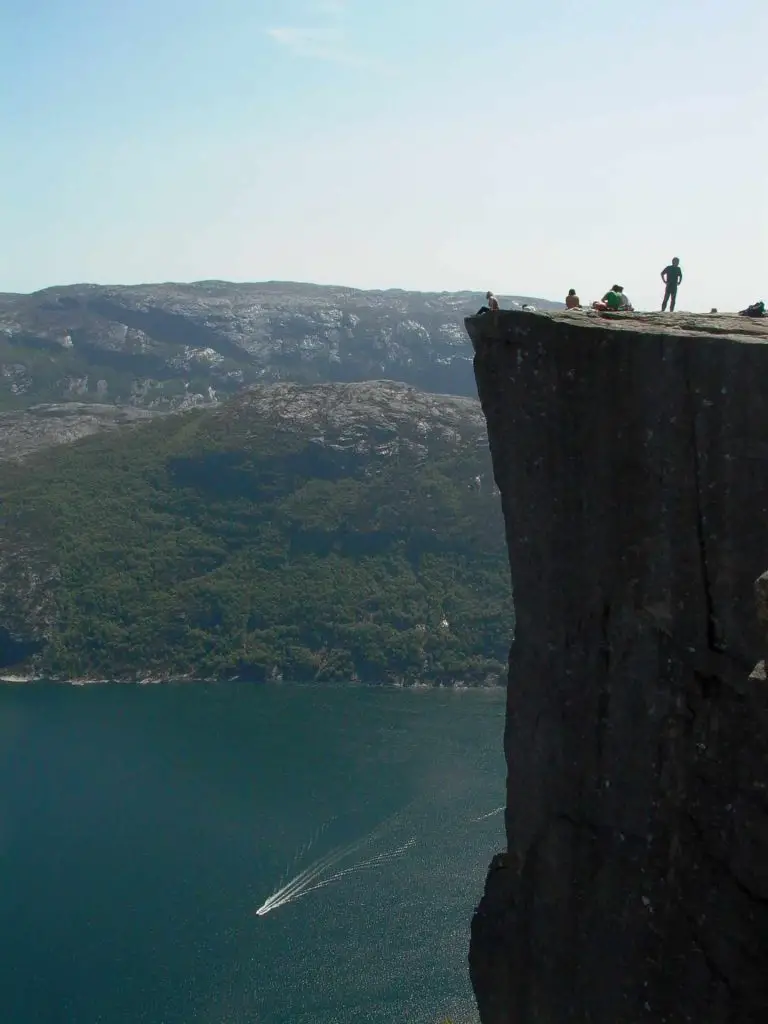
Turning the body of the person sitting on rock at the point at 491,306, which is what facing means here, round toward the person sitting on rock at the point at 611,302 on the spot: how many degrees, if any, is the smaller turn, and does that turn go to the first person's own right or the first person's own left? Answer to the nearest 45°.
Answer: approximately 135° to the first person's own right

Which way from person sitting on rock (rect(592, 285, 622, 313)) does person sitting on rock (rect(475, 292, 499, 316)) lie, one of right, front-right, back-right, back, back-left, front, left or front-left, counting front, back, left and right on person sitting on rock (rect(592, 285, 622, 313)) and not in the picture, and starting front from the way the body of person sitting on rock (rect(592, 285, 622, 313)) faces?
front-left

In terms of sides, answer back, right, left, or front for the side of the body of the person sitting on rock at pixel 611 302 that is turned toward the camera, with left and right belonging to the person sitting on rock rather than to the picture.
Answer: left

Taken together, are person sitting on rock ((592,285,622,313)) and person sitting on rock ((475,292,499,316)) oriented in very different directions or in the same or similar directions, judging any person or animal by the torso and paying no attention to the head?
same or similar directions

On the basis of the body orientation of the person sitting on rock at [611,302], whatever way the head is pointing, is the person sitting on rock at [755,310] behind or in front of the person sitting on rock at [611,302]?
behind

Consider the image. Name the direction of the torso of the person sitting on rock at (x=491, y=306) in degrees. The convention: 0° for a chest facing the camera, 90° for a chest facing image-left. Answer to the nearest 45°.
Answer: approximately 90°

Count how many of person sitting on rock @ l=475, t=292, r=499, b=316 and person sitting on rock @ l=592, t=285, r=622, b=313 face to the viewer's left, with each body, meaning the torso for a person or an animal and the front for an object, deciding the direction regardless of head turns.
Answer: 2

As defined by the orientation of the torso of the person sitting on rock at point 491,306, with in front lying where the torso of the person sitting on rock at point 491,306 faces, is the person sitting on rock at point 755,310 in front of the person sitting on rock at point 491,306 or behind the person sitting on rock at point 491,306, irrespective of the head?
behind

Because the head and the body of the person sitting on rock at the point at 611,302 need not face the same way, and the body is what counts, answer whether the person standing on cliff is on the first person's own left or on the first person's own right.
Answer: on the first person's own right
